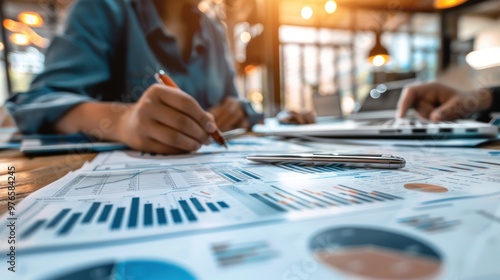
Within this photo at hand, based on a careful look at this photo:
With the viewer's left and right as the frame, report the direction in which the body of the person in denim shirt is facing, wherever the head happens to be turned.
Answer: facing the viewer and to the right of the viewer
